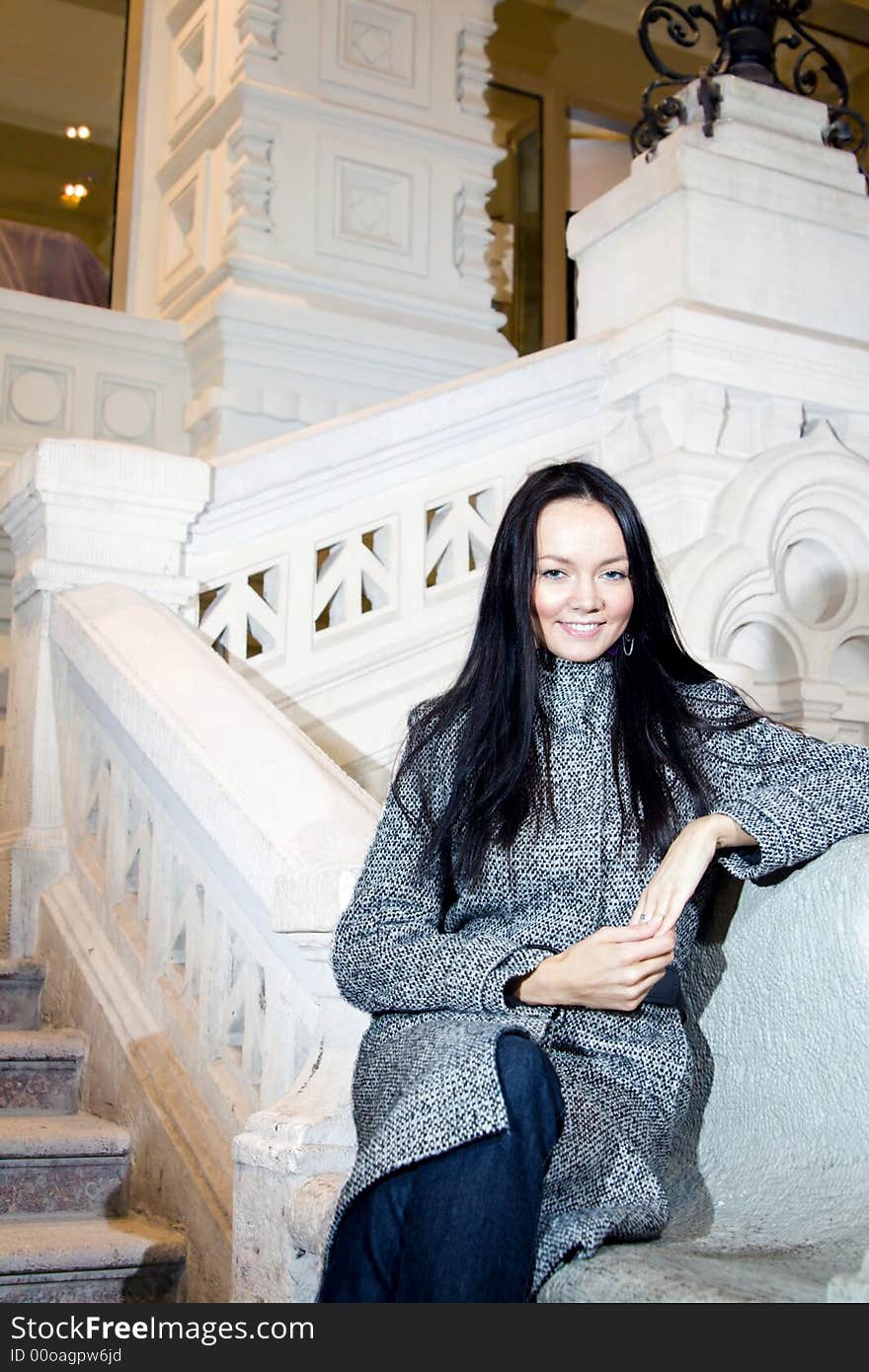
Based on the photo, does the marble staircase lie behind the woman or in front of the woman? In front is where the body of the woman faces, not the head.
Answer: behind

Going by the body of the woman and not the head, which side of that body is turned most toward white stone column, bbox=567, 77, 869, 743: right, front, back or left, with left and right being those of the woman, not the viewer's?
back

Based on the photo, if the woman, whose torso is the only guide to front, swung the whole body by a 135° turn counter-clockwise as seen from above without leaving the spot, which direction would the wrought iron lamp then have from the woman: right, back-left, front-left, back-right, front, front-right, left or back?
front-left

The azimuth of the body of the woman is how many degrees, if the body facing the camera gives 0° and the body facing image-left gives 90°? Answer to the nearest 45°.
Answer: approximately 0°

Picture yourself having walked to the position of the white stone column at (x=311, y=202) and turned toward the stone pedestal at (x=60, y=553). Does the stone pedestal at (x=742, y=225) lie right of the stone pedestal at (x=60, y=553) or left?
left

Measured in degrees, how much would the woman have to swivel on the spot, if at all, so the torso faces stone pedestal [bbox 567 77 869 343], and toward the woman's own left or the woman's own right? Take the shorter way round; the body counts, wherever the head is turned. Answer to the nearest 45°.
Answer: approximately 180°

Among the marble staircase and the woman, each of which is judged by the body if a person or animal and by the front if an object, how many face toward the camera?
2

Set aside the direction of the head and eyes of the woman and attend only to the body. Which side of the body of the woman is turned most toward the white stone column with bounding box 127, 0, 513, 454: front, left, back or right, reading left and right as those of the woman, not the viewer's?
back

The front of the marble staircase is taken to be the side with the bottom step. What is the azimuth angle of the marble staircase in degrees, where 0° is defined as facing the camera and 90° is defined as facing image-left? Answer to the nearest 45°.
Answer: approximately 0°
